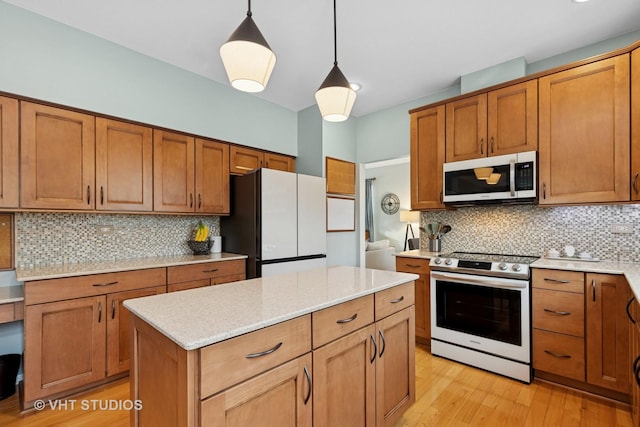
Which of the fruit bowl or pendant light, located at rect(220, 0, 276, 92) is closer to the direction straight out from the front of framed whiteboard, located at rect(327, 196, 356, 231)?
the pendant light

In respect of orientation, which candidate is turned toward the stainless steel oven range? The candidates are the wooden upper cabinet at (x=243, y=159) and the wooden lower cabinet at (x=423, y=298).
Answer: the wooden upper cabinet

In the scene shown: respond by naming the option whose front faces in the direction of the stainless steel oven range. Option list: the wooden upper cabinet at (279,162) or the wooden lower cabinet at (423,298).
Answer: the wooden upper cabinet

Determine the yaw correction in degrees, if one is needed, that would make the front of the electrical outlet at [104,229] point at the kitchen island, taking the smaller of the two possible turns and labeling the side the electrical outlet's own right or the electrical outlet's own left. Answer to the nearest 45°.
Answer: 0° — it already faces it

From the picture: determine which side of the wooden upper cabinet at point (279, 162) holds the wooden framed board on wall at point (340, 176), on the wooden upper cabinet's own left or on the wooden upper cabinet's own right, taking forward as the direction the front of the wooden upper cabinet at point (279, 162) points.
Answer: on the wooden upper cabinet's own left

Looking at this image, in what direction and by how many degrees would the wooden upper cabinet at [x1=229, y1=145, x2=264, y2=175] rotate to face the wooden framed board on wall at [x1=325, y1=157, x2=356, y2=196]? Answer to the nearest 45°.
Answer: approximately 45° to its left

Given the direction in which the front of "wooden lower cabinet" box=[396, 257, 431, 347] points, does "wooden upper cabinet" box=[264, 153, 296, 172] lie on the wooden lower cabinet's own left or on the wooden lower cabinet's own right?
on the wooden lower cabinet's own right
